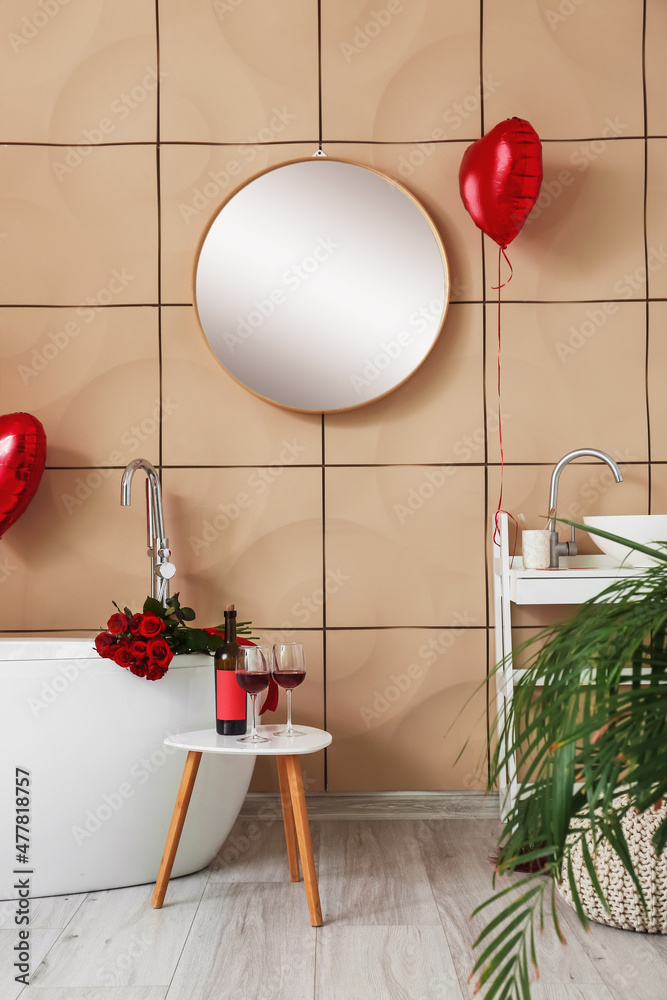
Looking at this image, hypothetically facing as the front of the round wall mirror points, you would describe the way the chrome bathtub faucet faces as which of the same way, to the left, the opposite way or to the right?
to the right

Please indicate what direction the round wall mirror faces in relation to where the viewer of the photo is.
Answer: facing the viewer

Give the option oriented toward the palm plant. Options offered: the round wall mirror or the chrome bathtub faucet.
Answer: the round wall mirror

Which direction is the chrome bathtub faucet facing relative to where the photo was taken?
to the viewer's left

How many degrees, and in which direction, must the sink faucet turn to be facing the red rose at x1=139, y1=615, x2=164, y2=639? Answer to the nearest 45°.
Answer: approximately 135° to its right

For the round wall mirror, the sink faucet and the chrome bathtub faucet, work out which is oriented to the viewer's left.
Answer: the chrome bathtub faucet

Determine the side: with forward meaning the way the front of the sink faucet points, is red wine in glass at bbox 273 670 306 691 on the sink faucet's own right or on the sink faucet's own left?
on the sink faucet's own right

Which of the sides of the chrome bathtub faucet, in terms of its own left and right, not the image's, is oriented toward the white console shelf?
back

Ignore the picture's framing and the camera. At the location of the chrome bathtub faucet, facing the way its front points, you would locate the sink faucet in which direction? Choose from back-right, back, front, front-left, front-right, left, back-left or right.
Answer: back

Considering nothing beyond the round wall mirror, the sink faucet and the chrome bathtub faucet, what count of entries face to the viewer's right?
1

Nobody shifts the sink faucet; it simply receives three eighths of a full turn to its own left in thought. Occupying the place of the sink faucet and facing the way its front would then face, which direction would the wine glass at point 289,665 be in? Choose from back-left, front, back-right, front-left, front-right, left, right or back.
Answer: left

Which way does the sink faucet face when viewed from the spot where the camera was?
facing to the right of the viewer

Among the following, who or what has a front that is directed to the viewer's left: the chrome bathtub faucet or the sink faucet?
the chrome bathtub faucet

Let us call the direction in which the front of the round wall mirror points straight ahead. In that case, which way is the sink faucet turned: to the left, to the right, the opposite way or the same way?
to the left
